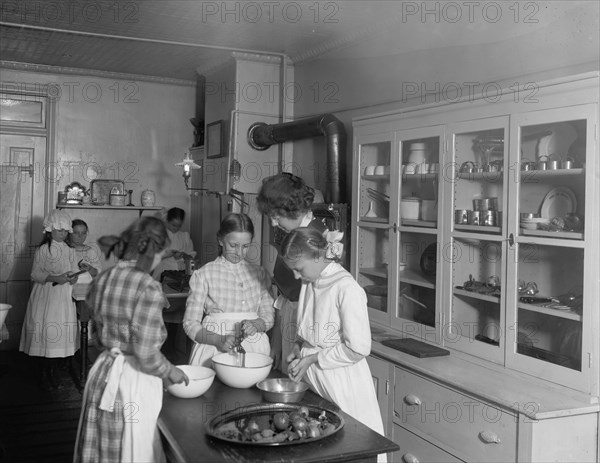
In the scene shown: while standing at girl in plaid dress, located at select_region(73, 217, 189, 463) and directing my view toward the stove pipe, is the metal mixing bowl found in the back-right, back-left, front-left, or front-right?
front-right

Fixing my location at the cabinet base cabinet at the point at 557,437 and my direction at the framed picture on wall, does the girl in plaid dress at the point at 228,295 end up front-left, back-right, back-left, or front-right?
front-left

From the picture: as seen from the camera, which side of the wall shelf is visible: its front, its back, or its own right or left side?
front

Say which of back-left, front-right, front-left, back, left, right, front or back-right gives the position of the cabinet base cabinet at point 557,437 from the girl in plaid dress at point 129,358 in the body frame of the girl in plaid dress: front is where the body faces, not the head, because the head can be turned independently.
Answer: front-right

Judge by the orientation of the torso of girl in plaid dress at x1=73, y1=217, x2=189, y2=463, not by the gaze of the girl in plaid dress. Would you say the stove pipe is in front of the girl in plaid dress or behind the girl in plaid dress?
in front

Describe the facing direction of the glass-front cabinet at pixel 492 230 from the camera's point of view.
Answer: facing the viewer and to the left of the viewer

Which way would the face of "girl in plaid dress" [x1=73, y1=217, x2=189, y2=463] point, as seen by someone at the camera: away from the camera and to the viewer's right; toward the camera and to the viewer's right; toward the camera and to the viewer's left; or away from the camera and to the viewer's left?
away from the camera and to the viewer's right

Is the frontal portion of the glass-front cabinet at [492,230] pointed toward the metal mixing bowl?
yes

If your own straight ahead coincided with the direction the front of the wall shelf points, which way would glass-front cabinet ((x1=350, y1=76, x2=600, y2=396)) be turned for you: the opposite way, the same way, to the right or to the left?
to the right

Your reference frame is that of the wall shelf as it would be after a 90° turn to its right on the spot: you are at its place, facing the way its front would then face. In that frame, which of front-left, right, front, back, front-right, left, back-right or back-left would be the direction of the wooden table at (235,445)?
left

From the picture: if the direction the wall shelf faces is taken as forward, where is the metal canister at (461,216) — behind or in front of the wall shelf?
in front

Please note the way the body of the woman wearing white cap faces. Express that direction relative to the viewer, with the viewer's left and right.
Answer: facing the viewer and to the right of the viewer

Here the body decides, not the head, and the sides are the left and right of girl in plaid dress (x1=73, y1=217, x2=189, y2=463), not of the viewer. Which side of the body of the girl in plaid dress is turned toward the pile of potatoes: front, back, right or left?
right

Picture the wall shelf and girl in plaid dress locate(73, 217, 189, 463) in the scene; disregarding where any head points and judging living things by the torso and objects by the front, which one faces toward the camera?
the wall shelf

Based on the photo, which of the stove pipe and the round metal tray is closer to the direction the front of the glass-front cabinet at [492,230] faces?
the round metal tray

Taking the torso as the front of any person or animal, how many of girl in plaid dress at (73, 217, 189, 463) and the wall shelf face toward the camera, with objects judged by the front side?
1
